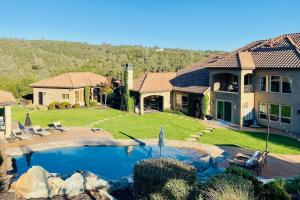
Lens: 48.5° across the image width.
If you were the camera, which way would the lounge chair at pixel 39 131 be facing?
facing the viewer and to the right of the viewer

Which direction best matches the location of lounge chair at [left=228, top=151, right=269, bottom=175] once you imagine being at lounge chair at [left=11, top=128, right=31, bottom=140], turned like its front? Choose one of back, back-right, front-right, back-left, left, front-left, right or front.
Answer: front

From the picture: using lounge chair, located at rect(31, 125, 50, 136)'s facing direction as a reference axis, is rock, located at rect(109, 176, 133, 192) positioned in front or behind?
in front

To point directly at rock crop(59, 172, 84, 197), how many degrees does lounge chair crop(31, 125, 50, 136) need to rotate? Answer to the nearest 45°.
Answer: approximately 45° to its right

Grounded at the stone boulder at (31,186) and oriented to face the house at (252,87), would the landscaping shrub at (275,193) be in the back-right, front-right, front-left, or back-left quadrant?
front-right

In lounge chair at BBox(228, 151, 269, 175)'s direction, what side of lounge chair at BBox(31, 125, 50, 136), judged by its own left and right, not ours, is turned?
front

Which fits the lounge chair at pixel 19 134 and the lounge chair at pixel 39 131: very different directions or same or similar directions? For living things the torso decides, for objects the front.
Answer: same or similar directions

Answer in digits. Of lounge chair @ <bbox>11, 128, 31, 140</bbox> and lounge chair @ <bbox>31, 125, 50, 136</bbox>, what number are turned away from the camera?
0

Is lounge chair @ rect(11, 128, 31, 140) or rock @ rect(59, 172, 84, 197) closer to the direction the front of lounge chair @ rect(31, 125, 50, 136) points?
the rock

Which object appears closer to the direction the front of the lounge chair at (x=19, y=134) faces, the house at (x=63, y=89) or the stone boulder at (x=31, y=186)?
the stone boulder

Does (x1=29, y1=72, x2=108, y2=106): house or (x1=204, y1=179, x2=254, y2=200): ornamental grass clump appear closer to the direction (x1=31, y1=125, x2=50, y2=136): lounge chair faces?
the ornamental grass clump

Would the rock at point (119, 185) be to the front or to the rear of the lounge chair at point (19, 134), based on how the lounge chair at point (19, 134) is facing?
to the front

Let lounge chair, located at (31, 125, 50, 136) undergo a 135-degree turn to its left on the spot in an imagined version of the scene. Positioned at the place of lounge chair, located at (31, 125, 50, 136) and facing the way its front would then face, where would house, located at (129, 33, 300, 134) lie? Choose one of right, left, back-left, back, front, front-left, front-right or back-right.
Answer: right

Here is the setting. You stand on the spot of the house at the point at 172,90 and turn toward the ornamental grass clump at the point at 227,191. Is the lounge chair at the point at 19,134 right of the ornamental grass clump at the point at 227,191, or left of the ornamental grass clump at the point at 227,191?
right

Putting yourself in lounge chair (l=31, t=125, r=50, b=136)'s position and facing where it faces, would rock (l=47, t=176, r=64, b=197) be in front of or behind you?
in front

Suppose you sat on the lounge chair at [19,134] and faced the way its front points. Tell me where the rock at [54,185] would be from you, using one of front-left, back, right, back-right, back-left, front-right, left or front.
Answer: front-right

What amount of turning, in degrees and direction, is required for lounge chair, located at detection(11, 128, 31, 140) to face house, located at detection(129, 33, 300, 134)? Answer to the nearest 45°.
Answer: approximately 45° to its left

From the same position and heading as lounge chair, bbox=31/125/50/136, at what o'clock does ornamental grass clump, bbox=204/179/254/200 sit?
The ornamental grass clump is roughly at 1 o'clock from the lounge chair.

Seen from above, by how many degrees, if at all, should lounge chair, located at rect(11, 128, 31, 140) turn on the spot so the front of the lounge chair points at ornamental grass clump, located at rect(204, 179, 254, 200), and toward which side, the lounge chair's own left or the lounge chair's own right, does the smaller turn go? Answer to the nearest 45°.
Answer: approximately 45° to the lounge chair's own right
